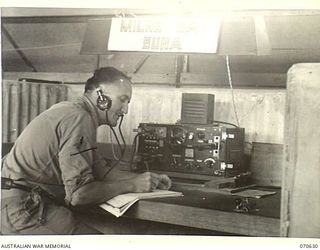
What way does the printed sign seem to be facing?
toward the camera

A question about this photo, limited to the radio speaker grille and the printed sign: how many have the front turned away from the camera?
0

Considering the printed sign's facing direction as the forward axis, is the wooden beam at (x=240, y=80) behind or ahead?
behind

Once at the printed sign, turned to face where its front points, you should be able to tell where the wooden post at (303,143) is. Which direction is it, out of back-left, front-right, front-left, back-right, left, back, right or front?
front-left

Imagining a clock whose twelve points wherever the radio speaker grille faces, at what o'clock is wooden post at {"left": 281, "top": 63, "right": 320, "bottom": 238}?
The wooden post is roughly at 10 o'clock from the radio speaker grille.

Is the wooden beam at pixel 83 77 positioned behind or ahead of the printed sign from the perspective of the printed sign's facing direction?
behind

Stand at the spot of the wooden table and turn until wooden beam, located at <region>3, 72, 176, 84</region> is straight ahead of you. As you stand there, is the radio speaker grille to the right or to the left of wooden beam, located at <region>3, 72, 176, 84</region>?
right
